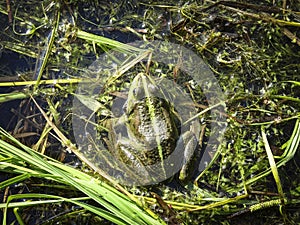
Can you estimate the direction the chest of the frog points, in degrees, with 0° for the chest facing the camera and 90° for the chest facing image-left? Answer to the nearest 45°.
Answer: approximately 180°
